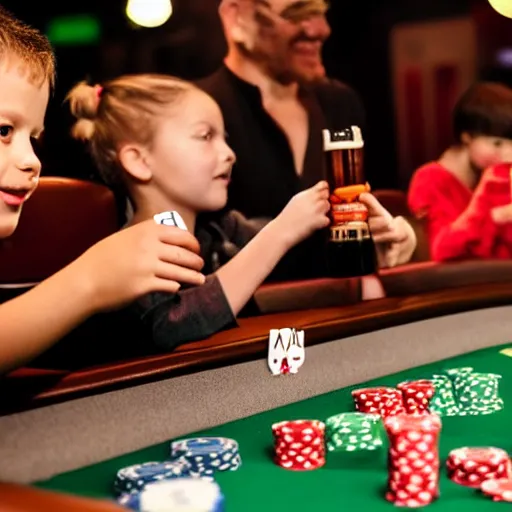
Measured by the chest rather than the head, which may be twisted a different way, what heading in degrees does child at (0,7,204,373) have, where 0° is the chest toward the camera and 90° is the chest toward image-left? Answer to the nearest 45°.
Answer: approximately 315°

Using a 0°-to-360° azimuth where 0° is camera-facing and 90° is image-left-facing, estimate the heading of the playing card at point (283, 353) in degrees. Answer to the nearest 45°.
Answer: approximately 0°

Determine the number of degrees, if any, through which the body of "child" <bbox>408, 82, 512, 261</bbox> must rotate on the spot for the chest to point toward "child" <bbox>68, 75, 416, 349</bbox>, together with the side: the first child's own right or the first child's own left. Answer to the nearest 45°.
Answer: approximately 90° to the first child's own right

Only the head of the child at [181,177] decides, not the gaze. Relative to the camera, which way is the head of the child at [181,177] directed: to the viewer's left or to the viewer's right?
to the viewer's right
